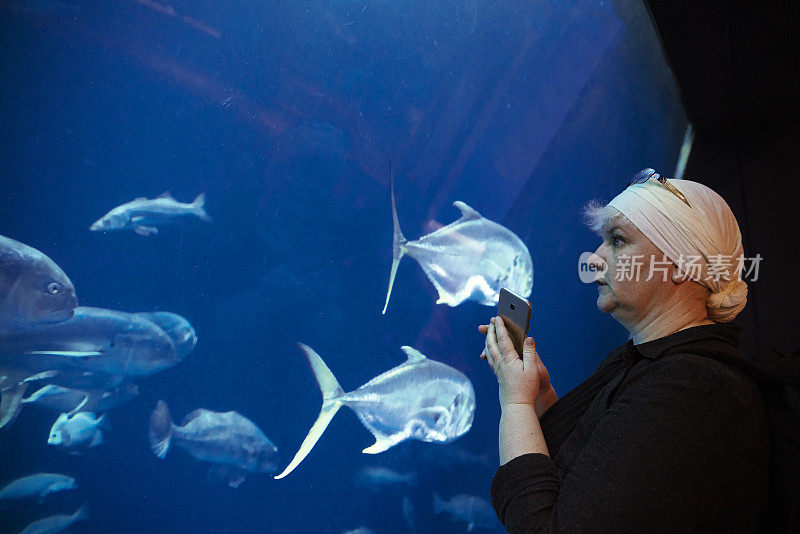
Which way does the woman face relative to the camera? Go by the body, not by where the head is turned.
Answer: to the viewer's left

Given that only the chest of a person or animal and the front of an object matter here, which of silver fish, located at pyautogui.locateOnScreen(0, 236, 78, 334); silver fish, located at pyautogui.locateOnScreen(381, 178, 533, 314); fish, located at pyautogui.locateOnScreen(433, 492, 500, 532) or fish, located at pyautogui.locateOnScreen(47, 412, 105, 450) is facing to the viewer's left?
fish, located at pyautogui.locateOnScreen(47, 412, 105, 450)

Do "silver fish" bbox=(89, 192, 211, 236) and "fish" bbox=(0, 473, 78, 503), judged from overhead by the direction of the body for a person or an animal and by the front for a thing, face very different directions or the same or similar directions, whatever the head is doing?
very different directions

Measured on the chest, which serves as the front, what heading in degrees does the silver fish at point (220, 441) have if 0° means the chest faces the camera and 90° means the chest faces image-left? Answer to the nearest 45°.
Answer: approximately 270°

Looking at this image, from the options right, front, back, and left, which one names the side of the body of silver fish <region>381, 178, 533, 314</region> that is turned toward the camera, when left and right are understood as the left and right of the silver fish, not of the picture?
right

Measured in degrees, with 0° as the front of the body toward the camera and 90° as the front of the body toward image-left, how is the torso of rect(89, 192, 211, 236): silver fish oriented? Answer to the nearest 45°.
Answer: approximately 90°

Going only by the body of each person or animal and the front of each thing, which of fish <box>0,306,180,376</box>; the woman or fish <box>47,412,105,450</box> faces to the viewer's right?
fish <box>0,306,180,376</box>

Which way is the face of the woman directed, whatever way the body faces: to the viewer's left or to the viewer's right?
to the viewer's left

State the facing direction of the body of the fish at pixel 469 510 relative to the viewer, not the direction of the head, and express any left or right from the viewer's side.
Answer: facing to the right of the viewer
